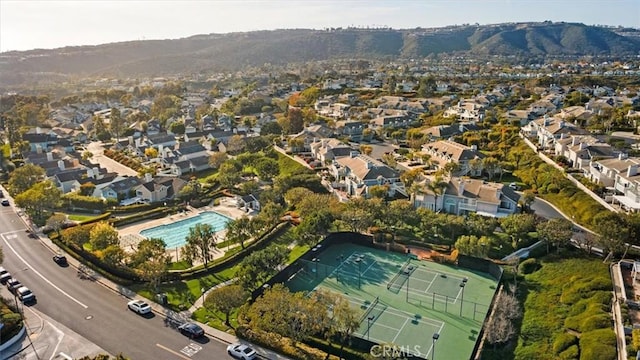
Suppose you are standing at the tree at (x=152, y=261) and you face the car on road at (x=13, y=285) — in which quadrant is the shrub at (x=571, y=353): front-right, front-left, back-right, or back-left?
back-left

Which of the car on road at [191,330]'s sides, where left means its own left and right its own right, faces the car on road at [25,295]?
front

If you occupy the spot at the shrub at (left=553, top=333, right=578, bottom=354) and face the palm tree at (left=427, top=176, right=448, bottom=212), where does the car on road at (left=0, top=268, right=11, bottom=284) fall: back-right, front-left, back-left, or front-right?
front-left

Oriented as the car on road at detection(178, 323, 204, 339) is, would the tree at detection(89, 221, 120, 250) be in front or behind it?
in front

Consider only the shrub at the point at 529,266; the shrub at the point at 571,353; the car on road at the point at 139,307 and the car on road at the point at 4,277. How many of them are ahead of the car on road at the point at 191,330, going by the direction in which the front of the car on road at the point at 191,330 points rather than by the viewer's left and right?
2

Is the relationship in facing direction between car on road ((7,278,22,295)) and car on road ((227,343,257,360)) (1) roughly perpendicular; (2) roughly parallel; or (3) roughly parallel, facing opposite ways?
roughly parallel, facing opposite ways

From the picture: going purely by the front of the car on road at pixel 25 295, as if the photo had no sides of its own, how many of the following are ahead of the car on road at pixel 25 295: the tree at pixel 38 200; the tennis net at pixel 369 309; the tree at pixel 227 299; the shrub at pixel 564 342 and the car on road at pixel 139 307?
4

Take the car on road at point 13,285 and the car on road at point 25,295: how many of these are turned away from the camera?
0

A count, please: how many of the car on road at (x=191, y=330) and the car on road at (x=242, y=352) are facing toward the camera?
0

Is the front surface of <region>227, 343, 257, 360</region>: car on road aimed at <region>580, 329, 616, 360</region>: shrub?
no

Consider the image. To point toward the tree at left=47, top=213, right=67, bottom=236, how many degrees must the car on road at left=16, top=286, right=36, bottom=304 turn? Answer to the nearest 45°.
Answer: approximately 135° to its left

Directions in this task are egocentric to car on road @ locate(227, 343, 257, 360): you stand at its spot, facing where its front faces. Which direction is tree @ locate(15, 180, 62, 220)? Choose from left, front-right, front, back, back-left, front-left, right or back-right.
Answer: front

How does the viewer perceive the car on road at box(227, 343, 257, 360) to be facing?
facing away from the viewer and to the left of the viewer

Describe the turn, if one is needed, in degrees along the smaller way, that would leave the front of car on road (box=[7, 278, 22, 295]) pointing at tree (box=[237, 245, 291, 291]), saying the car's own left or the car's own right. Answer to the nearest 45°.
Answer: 0° — it already faces it

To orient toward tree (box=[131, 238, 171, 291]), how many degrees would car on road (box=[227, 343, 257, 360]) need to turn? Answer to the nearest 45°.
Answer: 0° — it already faces it

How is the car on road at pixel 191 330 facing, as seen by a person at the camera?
facing away from the viewer and to the left of the viewer

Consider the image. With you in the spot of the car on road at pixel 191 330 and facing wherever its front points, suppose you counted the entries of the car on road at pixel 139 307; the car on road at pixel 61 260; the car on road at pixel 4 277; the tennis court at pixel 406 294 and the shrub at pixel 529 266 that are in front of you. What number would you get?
3

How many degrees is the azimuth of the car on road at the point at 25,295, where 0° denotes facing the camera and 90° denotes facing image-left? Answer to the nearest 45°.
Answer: approximately 315°

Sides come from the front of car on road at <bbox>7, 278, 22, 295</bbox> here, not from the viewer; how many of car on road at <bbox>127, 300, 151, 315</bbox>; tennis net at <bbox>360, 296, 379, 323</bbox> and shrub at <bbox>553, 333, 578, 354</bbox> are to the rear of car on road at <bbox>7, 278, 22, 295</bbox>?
0

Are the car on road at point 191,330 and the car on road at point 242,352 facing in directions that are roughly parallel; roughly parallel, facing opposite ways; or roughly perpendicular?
roughly parallel

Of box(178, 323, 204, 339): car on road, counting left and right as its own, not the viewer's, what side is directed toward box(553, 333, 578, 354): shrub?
back

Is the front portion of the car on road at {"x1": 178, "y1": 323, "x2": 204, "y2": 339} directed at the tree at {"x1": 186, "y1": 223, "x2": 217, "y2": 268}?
no
